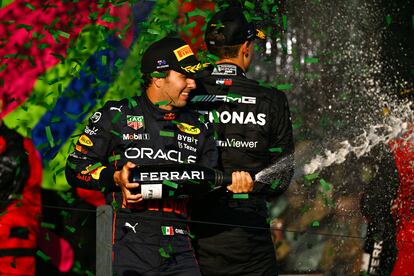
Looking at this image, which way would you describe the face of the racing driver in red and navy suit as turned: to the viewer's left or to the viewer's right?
to the viewer's right

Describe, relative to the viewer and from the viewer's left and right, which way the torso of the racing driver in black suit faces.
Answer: facing away from the viewer and to the right of the viewer

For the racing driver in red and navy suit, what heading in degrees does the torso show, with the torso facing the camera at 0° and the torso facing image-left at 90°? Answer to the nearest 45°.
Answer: approximately 315°

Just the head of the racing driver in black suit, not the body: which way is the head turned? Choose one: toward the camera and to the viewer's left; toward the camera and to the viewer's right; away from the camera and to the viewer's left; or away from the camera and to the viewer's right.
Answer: away from the camera and to the viewer's right

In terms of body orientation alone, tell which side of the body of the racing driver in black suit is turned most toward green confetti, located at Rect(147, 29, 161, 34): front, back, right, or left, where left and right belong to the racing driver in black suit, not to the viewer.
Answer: left

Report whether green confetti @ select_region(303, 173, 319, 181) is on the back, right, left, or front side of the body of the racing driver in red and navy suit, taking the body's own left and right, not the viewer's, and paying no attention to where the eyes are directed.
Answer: left

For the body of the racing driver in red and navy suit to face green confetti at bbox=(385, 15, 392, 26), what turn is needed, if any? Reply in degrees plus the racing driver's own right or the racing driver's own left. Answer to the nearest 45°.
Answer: approximately 90° to the racing driver's own left
